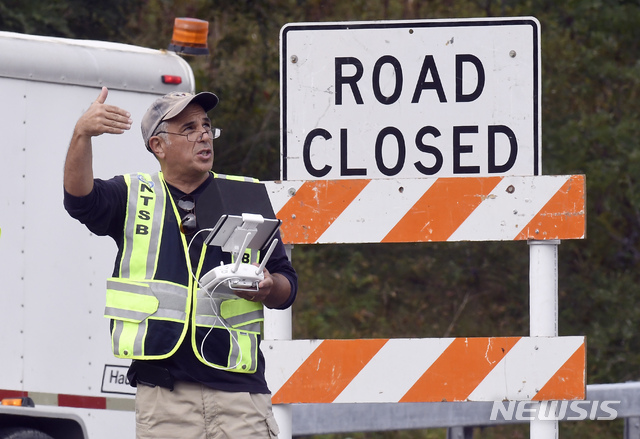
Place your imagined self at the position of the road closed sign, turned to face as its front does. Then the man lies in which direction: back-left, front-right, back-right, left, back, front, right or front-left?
front-right

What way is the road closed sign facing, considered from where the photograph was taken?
facing the viewer

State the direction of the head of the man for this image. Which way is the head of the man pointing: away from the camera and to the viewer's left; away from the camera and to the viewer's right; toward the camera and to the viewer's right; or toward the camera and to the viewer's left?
toward the camera and to the viewer's right

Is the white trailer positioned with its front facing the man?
no
